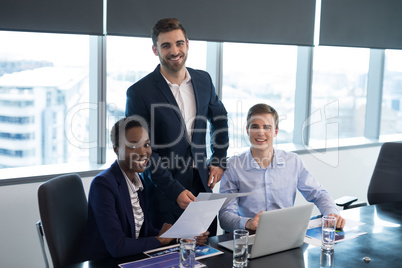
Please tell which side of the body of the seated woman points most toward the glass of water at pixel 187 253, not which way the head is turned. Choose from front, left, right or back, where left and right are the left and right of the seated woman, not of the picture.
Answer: front

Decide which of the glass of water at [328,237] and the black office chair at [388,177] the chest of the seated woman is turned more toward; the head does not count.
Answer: the glass of water

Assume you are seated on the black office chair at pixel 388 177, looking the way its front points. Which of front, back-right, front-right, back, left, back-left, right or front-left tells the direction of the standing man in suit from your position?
front

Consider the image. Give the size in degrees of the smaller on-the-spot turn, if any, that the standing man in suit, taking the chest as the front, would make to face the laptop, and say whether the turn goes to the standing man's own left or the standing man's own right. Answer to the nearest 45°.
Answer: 0° — they already face it

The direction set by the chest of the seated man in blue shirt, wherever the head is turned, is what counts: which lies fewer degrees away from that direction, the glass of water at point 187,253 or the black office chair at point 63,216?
the glass of water

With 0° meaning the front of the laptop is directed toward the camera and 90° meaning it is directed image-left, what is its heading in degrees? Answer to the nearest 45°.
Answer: approximately 135°

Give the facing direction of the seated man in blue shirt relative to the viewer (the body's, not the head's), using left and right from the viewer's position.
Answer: facing the viewer

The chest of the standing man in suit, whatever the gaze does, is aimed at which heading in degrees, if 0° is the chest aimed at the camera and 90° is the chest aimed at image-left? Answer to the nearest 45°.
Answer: approximately 315°

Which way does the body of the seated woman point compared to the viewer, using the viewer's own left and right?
facing the viewer and to the right of the viewer

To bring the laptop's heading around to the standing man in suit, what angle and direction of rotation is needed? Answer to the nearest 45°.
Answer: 0° — it already faces them

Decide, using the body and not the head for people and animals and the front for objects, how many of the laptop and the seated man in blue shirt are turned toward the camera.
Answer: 1

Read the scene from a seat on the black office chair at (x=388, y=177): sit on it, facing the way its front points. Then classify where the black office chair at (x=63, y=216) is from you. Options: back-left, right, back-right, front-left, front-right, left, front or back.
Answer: front

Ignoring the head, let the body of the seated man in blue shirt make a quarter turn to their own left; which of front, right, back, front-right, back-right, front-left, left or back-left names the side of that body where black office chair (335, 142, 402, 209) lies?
front-left
